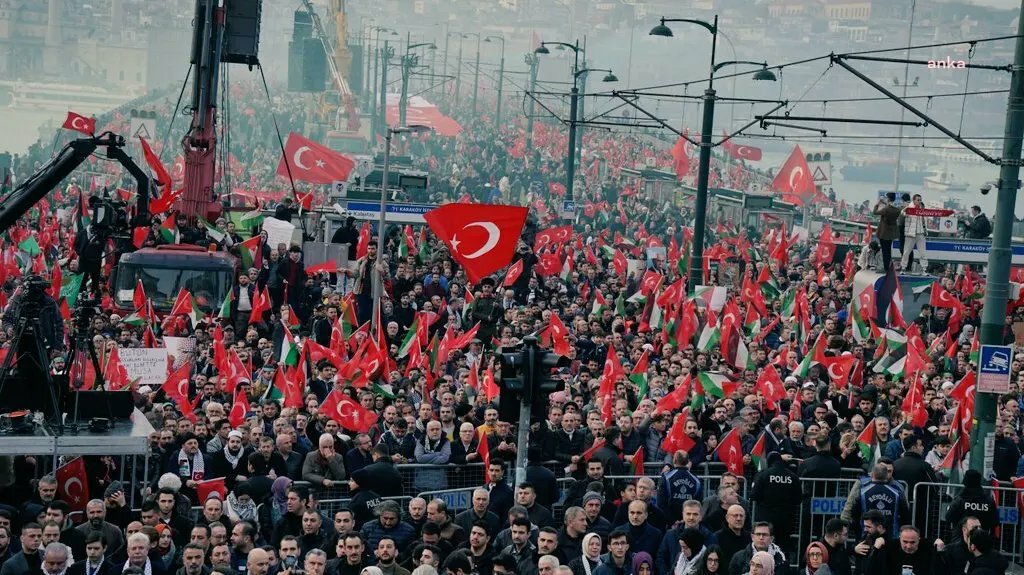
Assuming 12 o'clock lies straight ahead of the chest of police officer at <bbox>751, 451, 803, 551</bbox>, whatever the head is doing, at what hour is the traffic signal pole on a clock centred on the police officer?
The traffic signal pole is roughly at 8 o'clock from the police officer.

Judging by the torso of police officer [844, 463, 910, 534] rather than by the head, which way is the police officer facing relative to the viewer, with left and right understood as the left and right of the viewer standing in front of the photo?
facing away from the viewer

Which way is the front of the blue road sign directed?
toward the camera

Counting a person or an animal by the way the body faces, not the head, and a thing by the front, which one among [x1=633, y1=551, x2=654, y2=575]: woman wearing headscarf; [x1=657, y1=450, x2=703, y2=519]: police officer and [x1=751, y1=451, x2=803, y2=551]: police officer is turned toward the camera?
the woman wearing headscarf

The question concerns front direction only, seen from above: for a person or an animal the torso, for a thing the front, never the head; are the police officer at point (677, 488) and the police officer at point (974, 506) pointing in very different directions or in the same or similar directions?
same or similar directions

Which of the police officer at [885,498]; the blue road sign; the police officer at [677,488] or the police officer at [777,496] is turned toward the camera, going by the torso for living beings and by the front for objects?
the blue road sign

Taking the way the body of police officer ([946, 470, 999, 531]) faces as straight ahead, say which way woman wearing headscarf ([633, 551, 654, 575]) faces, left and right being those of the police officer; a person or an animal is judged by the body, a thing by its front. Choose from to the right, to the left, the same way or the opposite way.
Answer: the opposite way

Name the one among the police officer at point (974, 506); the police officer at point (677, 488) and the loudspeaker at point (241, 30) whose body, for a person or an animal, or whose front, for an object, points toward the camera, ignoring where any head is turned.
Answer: the loudspeaker

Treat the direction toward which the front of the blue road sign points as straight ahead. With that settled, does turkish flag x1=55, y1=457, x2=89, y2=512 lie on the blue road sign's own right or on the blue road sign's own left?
on the blue road sign's own right

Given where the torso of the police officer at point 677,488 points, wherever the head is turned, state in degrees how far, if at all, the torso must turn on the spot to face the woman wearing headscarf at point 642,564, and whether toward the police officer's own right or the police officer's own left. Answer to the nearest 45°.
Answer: approximately 180°

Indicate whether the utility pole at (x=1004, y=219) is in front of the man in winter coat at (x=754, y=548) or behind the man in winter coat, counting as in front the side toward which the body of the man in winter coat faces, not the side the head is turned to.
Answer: behind

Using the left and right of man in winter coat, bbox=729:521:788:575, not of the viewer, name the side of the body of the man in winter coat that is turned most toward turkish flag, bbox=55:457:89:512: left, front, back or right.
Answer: right

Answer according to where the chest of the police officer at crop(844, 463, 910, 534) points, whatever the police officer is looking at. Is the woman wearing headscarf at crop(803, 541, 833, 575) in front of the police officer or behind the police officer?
behind

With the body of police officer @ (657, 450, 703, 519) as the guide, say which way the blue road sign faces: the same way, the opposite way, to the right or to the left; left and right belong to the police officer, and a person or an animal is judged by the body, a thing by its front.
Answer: the opposite way

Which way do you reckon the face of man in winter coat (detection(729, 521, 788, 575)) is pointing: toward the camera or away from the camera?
toward the camera

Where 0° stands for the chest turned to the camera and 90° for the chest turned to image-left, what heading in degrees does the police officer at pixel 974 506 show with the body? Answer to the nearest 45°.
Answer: approximately 180°

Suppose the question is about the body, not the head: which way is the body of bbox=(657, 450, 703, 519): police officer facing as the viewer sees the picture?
away from the camera

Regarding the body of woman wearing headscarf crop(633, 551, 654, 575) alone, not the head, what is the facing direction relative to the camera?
toward the camera

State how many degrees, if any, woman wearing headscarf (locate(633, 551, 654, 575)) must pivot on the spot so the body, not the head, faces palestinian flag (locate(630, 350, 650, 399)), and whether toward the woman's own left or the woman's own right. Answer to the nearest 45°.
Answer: approximately 180°
